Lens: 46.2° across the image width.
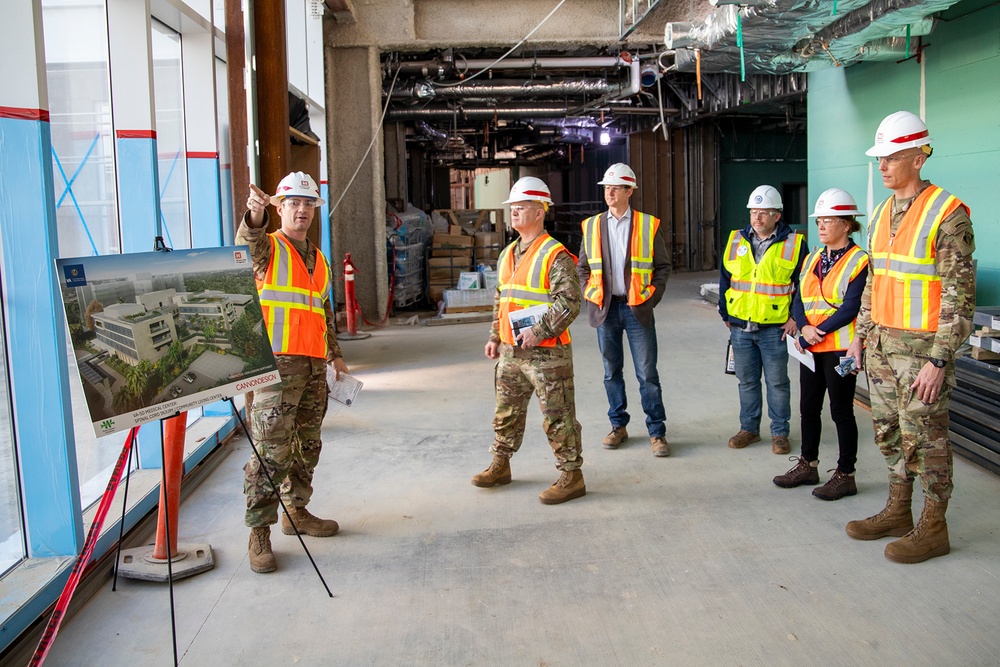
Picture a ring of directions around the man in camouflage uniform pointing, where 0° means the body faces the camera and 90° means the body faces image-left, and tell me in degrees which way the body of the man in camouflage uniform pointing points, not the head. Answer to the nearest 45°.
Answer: approximately 315°

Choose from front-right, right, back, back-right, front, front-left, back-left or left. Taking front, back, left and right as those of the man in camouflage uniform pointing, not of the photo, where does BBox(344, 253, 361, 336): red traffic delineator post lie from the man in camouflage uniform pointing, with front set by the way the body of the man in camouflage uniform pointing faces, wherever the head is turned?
back-left

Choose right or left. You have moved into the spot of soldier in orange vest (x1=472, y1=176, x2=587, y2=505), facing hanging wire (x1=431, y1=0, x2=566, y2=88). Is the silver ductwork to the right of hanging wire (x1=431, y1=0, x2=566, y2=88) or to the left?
right

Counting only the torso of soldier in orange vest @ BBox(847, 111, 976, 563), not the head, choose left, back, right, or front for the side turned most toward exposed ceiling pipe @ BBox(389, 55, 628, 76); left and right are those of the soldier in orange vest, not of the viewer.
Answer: right

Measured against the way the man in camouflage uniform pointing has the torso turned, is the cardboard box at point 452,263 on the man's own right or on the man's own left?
on the man's own left

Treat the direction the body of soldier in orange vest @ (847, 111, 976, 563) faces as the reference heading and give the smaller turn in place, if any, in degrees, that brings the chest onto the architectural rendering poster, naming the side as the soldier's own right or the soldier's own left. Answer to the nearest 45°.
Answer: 0° — they already face it

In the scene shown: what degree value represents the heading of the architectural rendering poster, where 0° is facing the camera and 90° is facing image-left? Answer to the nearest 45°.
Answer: approximately 315°

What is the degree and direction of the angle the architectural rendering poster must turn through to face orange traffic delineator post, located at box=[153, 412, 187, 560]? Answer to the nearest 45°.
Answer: approximately 135° to its left
